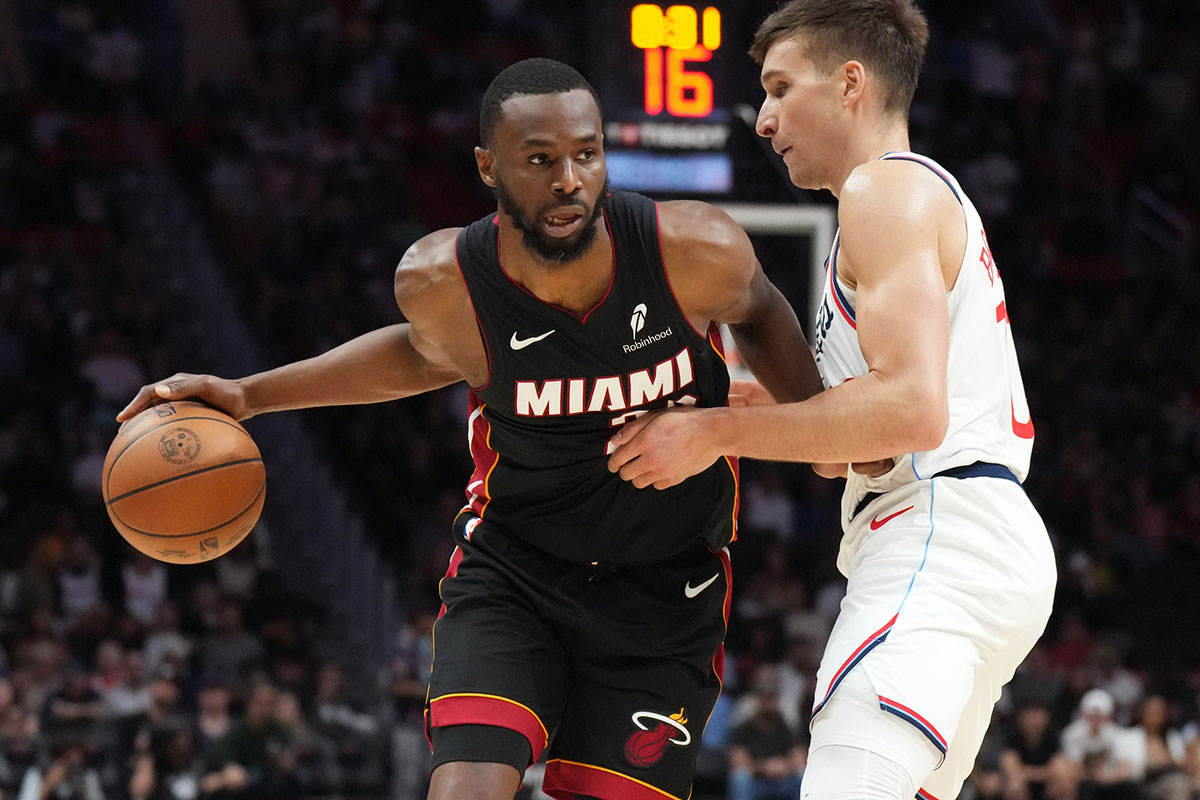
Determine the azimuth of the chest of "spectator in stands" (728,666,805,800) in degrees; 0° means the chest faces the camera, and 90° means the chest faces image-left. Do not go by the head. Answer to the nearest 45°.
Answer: approximately 0°

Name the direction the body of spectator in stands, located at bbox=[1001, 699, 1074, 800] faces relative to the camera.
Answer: toward the camera

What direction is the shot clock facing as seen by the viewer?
toward the camera

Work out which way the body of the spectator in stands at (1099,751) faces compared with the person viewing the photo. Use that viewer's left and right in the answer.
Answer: facing the viewer

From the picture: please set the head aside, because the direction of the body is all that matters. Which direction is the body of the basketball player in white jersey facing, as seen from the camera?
to the viewer's left

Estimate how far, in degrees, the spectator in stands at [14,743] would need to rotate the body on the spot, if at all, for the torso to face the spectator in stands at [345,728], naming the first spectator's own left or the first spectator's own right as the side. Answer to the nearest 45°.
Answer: approximately 90° to the first spectator's own left

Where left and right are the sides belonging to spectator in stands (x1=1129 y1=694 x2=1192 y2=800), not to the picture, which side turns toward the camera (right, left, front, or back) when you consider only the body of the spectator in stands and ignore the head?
front

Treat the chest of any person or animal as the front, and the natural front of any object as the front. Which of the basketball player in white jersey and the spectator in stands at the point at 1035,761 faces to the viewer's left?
the basketball player in white jersey

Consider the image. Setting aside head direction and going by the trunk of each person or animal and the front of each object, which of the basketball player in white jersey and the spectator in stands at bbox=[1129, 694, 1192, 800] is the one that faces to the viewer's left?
the basketball player in white jersey

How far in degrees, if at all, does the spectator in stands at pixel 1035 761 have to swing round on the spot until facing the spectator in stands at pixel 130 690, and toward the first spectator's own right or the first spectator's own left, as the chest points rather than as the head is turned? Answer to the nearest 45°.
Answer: approximately 90° to the first spectator's own right

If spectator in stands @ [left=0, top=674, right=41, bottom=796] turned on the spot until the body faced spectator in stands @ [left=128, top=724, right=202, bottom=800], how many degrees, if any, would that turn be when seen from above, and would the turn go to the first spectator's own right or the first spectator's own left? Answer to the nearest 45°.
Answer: approximately 90° to the first spectator's own left

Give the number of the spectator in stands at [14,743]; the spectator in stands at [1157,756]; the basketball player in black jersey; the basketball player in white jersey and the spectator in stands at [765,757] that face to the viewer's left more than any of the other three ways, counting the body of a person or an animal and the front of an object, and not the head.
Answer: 1

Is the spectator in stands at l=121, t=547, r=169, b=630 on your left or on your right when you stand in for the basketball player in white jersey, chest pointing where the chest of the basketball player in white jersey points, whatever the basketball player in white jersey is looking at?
on your right
